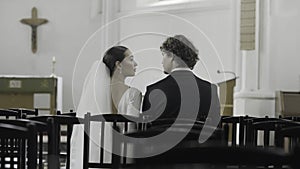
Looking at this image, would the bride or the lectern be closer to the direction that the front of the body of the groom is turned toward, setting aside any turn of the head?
the lectern

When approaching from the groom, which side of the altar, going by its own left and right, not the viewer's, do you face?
front

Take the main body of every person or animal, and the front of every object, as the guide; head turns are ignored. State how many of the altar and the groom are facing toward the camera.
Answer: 1

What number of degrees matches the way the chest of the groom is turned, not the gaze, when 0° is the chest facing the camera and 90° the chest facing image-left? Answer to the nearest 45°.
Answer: approximately 180°

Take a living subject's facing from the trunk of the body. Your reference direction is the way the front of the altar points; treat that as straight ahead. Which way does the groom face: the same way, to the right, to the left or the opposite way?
the opposite way

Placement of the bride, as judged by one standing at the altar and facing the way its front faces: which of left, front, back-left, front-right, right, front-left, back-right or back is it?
front

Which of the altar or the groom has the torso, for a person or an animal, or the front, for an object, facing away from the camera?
the groom

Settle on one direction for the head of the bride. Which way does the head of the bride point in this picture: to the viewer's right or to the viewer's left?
to the viewer's right

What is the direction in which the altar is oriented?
toward the camera

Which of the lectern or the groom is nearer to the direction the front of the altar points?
the groom

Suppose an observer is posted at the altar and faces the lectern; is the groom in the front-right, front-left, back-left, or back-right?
front-right

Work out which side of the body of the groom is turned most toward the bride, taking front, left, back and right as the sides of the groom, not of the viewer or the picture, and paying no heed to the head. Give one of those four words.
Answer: left

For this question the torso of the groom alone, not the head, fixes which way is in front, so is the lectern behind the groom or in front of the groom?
in front
